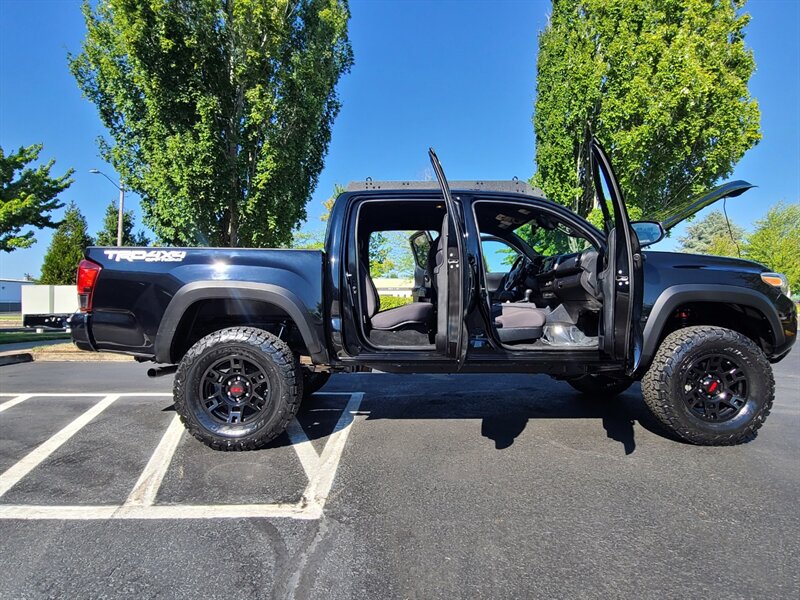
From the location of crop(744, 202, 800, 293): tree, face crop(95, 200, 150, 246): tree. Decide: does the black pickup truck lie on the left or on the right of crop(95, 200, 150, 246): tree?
left

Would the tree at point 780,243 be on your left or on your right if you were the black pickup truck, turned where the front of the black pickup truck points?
on your left

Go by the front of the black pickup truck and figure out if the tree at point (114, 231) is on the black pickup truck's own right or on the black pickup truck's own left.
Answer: on the black pickup truck's own left

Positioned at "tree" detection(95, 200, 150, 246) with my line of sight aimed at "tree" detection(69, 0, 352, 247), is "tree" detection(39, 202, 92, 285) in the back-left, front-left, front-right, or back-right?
front-right

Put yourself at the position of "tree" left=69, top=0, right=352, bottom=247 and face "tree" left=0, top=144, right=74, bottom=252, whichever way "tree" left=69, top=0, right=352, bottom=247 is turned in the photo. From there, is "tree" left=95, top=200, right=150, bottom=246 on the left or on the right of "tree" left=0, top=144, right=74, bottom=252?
right

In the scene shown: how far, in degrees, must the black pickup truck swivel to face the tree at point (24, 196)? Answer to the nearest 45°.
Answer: approximately 135° to its left

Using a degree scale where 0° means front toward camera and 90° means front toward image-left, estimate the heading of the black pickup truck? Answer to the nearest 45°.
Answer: approximately 270°

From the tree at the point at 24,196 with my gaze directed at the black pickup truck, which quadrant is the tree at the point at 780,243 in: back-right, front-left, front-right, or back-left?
front-left

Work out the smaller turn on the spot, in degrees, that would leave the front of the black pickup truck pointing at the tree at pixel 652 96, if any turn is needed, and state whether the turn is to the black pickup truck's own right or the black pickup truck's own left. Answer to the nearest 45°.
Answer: approximately 45° to the black pickup truck's own left

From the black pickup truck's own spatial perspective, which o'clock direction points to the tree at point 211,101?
The tree is roughly at 8 o'clock from the black pickup truck.
